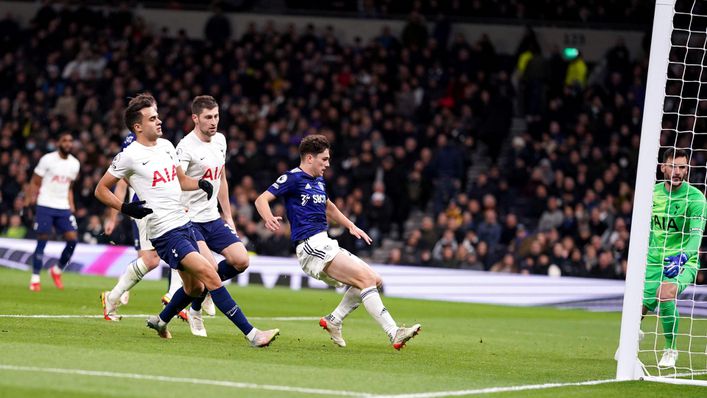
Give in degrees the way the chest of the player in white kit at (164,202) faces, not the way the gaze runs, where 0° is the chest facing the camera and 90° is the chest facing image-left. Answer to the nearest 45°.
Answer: approximately 315°

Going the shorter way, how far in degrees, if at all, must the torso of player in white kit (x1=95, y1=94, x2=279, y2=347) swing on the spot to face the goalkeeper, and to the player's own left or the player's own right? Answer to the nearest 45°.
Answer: approximately 45° to the player's own left

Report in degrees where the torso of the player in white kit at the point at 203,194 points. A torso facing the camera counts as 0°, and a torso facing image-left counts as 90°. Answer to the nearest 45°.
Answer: approximately 315°

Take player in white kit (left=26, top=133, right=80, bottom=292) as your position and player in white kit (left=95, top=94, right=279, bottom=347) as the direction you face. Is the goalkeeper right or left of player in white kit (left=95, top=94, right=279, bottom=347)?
left

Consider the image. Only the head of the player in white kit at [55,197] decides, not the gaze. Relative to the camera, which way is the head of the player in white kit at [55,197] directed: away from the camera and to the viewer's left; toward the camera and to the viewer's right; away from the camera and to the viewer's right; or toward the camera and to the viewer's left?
toward the camera and to the viewer's right

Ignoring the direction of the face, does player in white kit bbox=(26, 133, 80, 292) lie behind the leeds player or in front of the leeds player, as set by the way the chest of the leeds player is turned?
behind

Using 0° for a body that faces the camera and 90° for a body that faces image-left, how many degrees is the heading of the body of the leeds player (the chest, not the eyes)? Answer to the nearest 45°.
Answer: approximately 315°

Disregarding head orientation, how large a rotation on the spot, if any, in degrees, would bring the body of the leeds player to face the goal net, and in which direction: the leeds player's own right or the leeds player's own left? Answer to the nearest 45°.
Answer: approximately 45° to the leeds player's own left

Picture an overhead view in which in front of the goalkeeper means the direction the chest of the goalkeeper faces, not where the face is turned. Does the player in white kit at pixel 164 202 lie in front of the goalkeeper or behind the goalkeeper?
in front
